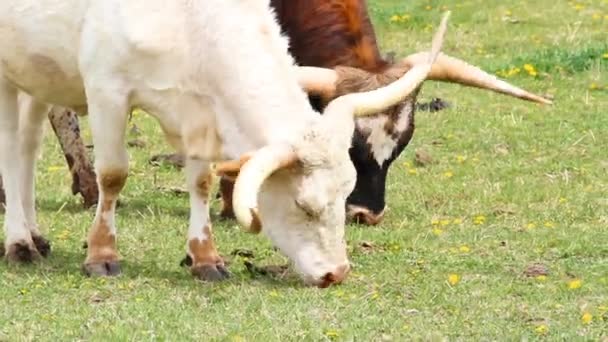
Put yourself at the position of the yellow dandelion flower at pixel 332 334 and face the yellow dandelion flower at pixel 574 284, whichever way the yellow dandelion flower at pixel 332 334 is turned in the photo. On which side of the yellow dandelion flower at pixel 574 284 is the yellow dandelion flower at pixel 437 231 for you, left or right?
left

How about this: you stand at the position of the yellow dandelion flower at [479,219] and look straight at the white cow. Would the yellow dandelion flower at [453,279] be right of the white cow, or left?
left

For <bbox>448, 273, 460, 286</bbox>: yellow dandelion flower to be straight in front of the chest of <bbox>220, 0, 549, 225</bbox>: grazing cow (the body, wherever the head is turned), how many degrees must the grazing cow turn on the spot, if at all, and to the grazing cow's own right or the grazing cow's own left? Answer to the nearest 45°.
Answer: approximately 45° to the grazing cow's own right

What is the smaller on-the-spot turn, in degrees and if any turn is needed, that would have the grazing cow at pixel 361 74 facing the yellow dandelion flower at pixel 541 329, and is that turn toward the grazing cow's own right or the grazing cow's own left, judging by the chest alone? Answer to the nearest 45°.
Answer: approximately 45° to the grazing cow's own right

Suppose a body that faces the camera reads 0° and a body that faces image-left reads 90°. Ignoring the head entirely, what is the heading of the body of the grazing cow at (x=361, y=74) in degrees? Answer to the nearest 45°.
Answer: approximately 315°

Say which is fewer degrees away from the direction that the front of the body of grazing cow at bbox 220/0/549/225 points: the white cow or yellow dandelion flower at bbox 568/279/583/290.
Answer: the yellow dandelion flower

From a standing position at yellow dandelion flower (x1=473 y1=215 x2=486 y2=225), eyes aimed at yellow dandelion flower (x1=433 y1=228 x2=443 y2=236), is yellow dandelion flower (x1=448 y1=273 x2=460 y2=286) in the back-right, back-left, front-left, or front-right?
front-left
